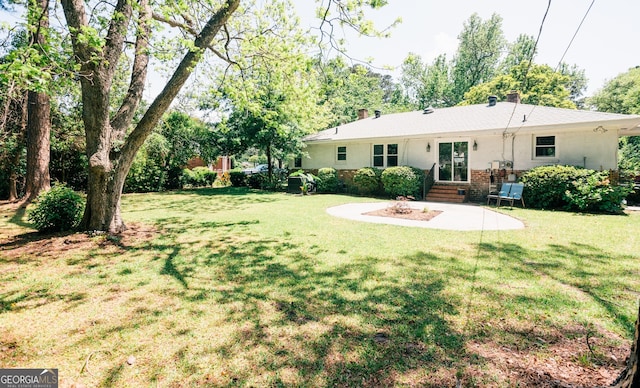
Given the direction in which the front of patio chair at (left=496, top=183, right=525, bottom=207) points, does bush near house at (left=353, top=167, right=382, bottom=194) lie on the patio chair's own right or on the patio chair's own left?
on the patio chair's own right

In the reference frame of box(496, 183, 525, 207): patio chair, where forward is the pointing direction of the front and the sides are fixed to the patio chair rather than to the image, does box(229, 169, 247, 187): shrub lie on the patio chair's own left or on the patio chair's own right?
on the patio chair's own right

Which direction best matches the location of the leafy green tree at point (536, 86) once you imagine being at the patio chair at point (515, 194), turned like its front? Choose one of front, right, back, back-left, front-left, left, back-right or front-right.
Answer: back-right

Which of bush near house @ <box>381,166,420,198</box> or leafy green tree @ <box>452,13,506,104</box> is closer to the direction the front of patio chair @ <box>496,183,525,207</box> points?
the bush near house

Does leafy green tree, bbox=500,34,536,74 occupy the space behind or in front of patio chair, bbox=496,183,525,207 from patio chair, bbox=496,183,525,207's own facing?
behind

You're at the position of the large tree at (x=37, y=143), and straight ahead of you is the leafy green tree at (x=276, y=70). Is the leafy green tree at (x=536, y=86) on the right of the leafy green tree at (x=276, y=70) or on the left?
right

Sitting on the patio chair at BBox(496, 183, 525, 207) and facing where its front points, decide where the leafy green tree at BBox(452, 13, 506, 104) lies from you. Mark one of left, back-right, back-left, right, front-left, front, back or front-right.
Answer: back-right

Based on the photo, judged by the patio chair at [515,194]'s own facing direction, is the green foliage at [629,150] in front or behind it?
behind

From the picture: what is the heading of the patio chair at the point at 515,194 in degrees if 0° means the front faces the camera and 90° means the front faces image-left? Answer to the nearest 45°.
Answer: approximately 45°
